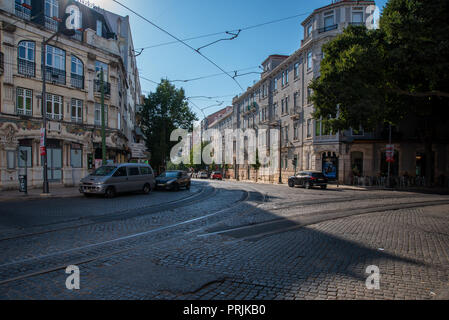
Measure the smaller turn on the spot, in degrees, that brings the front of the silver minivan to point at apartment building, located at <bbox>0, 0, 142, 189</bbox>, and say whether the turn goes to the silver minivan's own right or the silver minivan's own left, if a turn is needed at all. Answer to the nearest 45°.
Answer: approximately 90° to the silver minivan's own right

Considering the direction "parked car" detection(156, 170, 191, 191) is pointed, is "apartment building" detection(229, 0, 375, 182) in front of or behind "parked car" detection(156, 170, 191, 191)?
behind

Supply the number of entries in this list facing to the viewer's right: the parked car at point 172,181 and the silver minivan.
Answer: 0

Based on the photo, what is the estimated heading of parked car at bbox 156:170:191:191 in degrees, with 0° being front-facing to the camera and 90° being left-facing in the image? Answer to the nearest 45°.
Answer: approximately 45°

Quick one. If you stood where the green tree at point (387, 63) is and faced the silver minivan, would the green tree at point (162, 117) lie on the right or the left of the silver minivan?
right

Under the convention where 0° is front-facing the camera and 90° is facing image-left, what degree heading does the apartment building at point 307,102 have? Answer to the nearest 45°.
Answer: approximately 45°

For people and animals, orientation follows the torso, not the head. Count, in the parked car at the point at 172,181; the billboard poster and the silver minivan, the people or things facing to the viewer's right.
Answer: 0

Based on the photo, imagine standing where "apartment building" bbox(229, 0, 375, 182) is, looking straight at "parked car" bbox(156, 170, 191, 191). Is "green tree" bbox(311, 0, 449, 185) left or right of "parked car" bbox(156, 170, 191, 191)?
left

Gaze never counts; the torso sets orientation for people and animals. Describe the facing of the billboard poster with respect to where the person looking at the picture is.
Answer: facing the viewer

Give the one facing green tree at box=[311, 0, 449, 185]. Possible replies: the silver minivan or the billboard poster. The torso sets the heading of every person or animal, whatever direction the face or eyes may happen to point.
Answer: the billboard poster

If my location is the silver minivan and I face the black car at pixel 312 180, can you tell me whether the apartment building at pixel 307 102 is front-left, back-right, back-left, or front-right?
front-left

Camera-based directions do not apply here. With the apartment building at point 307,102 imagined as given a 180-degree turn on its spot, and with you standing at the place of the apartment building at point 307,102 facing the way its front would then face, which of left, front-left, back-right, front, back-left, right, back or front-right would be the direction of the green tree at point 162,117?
back-left

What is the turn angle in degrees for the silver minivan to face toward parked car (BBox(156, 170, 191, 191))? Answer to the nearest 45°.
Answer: approximately 180°

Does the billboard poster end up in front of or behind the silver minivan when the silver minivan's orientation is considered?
behind

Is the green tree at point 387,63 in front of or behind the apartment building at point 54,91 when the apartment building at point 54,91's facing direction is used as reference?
in front
